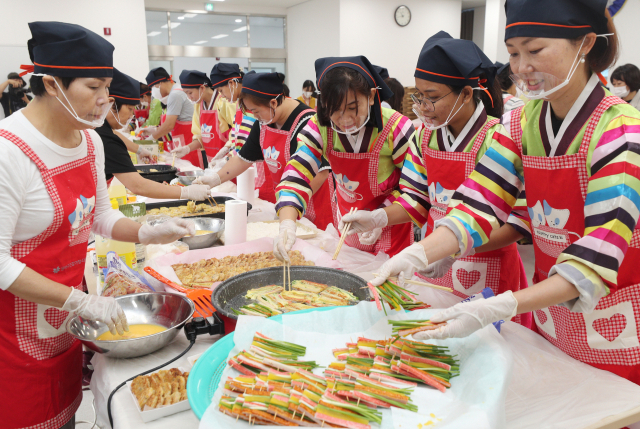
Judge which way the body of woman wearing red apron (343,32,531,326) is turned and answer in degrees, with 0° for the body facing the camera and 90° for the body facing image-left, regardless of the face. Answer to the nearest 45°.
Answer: approximately 45°

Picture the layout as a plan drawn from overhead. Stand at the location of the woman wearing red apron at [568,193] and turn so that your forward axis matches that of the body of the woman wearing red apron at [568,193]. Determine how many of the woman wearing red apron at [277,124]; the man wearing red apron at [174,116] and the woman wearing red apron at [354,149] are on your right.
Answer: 3

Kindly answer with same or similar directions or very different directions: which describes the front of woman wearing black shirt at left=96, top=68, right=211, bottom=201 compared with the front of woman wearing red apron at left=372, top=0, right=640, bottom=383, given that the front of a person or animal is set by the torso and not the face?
very different directions

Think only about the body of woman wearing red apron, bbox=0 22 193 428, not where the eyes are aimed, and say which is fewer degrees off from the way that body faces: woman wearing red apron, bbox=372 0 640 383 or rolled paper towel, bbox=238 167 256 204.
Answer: the woman wearing red apron

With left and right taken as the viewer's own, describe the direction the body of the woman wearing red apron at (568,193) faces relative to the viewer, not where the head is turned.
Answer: facing the viewer and to the left of the viewer

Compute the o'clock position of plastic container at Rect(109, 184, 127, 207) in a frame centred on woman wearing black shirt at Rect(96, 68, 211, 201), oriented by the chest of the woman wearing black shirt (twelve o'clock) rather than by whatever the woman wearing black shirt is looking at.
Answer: The plastic container is roughly at 3 o'clock from the woman wearing black shirt.

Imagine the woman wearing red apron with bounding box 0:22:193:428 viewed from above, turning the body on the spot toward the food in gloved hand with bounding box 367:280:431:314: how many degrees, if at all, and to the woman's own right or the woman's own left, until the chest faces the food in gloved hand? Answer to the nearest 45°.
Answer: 0° — they already face it

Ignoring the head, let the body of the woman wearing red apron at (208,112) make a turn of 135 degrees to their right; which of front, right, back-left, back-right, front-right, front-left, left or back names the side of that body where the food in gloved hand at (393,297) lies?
back

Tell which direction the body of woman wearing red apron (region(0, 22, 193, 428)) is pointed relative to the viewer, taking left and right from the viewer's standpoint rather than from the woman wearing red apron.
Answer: facing the viewer and to the right of the viewer

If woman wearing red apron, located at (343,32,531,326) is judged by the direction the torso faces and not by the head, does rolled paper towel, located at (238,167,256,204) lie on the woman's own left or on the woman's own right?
on the woman's own right

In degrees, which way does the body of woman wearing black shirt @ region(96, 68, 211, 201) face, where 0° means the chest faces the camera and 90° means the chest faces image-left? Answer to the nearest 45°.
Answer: approximately 270°

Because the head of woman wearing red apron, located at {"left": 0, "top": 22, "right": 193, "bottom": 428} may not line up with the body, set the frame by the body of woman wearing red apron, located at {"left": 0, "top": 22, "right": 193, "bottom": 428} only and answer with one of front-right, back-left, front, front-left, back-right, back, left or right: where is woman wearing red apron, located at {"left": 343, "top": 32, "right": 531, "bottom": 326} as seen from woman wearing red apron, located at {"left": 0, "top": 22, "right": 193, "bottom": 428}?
front-left

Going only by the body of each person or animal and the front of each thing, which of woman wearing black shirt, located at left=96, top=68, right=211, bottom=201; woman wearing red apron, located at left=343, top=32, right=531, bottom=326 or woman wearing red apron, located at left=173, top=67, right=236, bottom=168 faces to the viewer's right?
woman wearing black shirt, located at left=96, top=68, right=211, bottom=201
